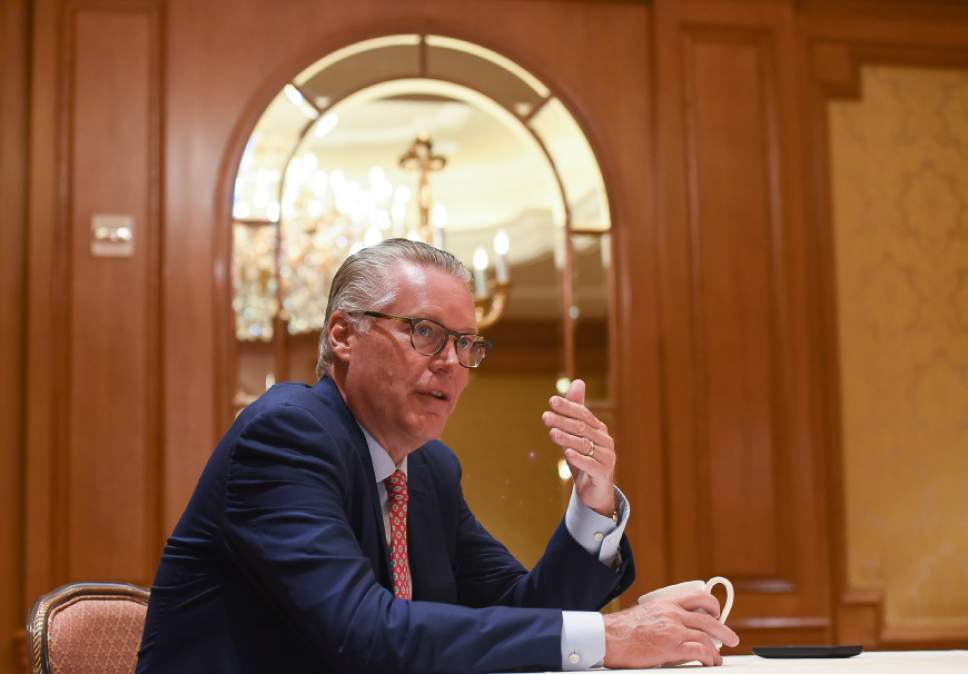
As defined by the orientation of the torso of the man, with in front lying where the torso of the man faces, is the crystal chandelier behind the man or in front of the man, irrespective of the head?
behind

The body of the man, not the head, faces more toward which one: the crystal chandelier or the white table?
the white table

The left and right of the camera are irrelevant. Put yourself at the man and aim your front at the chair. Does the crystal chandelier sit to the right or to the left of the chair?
right

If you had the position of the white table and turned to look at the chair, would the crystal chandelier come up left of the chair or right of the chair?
right

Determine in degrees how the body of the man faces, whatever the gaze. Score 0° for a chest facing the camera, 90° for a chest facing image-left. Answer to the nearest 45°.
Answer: approximately 315°

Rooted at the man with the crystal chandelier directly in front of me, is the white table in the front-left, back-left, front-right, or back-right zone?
back-right

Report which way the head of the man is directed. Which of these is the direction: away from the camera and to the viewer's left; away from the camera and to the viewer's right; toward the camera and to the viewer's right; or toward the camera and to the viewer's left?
toward the camera and to the viewer's right

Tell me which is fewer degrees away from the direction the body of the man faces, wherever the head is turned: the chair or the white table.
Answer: the white table

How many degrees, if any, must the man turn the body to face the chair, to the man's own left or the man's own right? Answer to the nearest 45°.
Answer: approximately 180°

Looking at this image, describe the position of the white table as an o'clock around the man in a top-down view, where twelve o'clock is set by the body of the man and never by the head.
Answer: The white table is roughly at 11 o'clock from the man.
